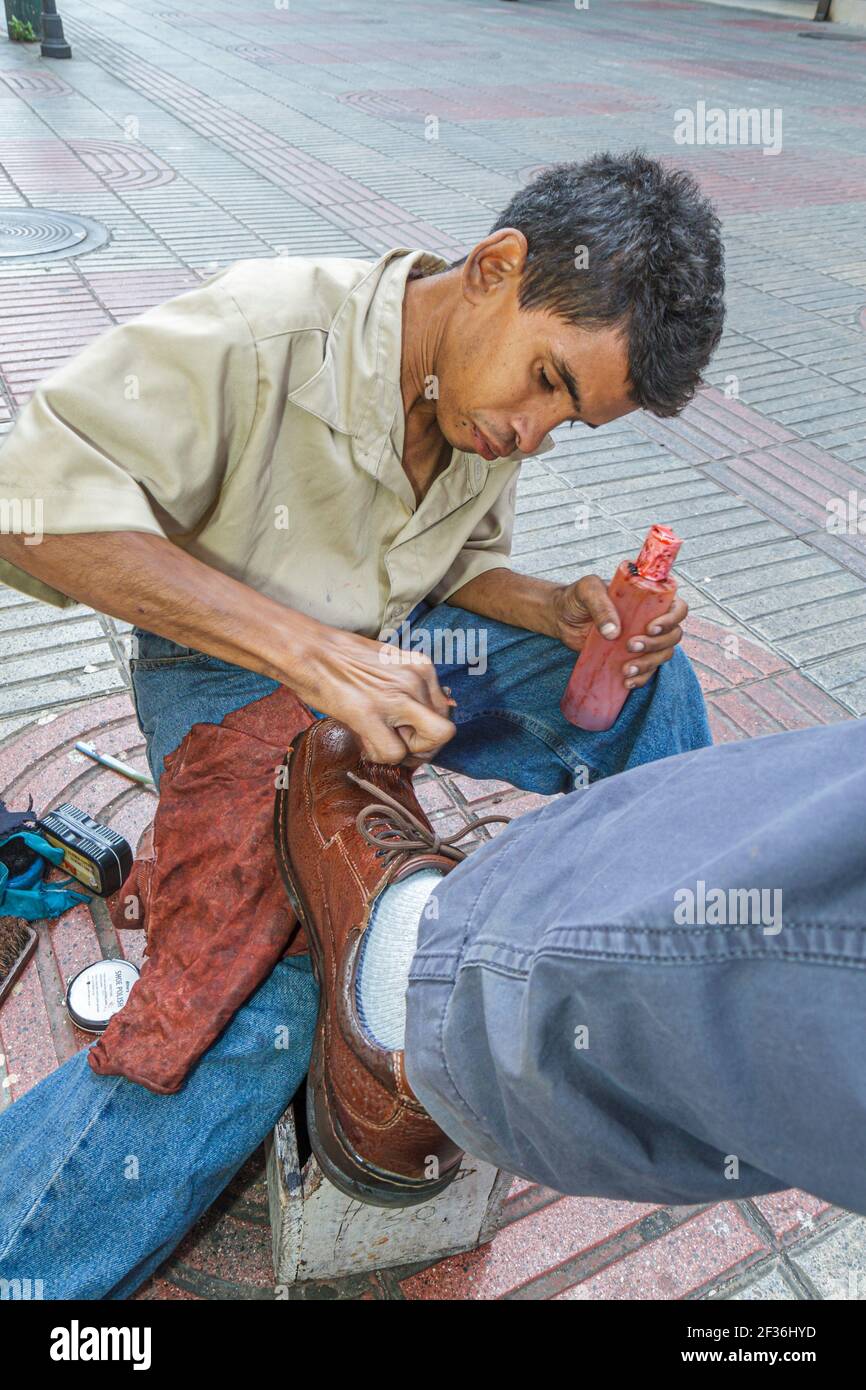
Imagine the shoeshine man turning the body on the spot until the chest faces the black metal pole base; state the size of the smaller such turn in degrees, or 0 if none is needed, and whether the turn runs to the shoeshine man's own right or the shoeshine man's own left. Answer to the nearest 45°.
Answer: approximately 135° to the shoeshine man's own left

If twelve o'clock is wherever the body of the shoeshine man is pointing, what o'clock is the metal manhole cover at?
The metal manhole cover is roughly at 7 o'clock from the shoeshine man.
